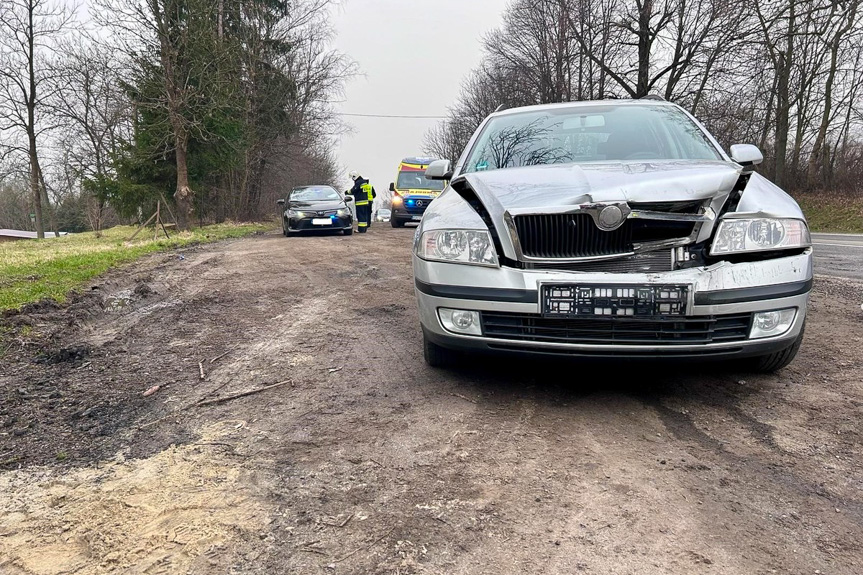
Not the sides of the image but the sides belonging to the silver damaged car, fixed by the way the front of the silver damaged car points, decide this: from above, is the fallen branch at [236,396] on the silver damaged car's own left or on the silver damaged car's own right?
on the silver damaged car's own right

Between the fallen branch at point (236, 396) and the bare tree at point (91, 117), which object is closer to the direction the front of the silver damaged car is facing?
the fallen branch

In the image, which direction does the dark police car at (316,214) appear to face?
toward the camera

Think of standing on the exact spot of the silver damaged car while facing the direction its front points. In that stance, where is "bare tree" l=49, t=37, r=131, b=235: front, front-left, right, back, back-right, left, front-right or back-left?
back-right

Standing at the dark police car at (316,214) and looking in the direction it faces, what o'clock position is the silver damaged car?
The silver damaged car is roughly at 12 o'clock from the dark police car.

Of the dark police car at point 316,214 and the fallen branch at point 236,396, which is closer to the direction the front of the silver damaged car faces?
the fallen branch

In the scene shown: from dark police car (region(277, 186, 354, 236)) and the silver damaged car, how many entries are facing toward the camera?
2

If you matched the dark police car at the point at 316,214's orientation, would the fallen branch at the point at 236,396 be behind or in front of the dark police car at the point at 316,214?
in front

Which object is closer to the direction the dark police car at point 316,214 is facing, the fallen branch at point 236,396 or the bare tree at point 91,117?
the fallen branch

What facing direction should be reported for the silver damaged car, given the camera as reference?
facing the viewer
